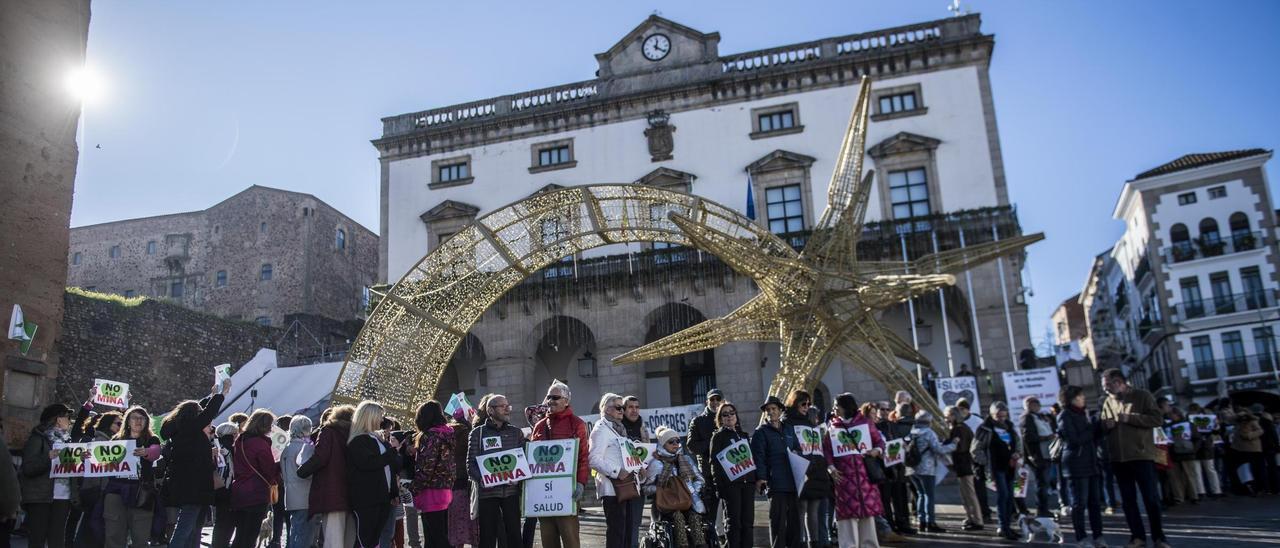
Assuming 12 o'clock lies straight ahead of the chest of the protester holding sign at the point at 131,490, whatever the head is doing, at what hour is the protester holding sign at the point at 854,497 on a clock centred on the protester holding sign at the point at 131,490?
the protester holding sign at the point at 854,497 is roughly at 10 o'clock from the protester holding sign at the point at 131,490.

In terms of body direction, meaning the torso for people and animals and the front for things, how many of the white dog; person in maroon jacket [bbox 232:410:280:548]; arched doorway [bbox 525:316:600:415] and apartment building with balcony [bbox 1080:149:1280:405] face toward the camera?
2

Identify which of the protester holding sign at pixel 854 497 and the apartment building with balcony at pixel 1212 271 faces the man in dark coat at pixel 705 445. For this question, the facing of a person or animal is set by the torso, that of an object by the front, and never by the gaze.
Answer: the apartment building with balcony

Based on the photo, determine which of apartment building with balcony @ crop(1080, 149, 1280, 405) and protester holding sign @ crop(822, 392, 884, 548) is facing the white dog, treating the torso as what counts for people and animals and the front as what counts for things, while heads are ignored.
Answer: the apartment building with balcony

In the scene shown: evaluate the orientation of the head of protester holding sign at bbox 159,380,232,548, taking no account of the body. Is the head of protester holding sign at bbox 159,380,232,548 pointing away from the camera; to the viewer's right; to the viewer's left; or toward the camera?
away from the camera

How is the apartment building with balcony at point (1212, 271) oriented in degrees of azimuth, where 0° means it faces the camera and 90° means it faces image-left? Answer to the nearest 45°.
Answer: approximately 0°
